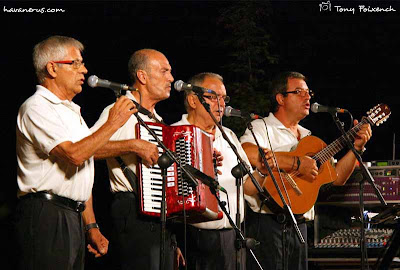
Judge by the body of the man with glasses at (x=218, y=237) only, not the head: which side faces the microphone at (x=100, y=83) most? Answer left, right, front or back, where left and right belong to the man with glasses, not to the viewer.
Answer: right

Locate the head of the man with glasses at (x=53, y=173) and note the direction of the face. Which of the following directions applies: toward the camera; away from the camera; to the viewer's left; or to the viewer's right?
to the viewer's right

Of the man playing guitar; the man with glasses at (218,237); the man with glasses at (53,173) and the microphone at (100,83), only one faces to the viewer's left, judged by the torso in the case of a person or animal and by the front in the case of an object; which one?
the microphone

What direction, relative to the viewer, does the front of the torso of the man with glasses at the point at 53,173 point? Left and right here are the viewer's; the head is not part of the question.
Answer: facing to the right of the viewer

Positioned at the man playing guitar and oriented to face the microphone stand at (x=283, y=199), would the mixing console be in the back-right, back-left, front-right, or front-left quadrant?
back-left

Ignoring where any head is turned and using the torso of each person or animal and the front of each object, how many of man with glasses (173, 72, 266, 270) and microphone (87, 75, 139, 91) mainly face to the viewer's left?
1

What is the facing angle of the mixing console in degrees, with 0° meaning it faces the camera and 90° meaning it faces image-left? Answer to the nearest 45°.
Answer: approximately 0°

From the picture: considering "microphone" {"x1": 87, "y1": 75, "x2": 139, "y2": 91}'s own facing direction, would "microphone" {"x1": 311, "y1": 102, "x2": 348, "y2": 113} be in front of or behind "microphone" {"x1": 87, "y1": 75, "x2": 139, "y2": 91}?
behind

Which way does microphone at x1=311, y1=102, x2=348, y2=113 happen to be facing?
to the viewer's left

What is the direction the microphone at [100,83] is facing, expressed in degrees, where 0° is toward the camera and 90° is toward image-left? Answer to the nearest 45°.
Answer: approximately 90°

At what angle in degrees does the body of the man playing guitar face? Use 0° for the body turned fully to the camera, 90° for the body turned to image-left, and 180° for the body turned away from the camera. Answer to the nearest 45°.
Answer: approximately 315°
